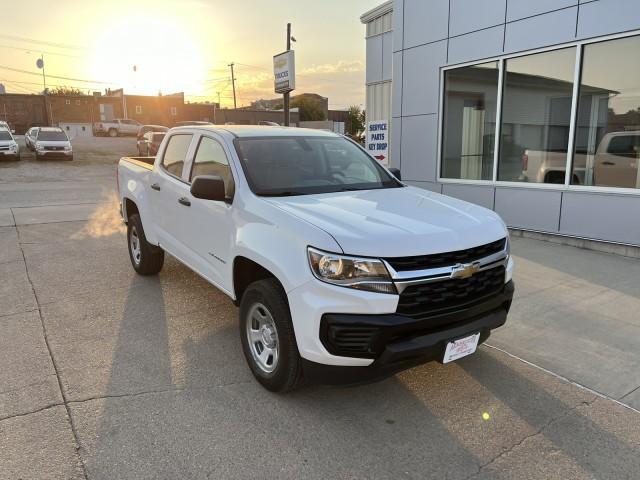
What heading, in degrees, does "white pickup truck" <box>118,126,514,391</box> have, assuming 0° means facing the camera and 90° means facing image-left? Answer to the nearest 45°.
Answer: approximately 315°

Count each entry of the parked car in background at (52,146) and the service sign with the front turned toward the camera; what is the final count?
2

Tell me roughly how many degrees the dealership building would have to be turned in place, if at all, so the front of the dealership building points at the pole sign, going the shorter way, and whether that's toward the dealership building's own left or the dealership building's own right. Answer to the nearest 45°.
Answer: approximately 90° to the dealership building's own right

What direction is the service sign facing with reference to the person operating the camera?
facing the viewer

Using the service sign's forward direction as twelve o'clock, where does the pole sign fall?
The pole sign is roughly at 5 o'clock from the service sign.

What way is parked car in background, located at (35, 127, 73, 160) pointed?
toward the camera

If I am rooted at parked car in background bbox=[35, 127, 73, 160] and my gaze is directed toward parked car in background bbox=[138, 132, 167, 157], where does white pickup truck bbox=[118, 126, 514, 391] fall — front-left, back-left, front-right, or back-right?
front-right

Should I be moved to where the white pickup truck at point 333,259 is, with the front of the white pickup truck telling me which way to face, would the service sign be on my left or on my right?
on my left

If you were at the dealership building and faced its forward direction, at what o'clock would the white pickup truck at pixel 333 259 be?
The white pickup truck is roughly at 11 o'clock from the dealership building.

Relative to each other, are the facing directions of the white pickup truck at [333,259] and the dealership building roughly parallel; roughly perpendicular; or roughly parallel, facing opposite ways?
roughly perpendicular

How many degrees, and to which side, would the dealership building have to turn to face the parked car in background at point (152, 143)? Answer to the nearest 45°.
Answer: approximately 90° to its right

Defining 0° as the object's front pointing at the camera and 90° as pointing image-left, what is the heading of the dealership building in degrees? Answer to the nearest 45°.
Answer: approximately 45°

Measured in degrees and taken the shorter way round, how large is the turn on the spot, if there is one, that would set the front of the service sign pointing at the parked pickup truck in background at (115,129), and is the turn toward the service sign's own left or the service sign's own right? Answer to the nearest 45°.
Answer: approximately 135° to the service sign's own right
